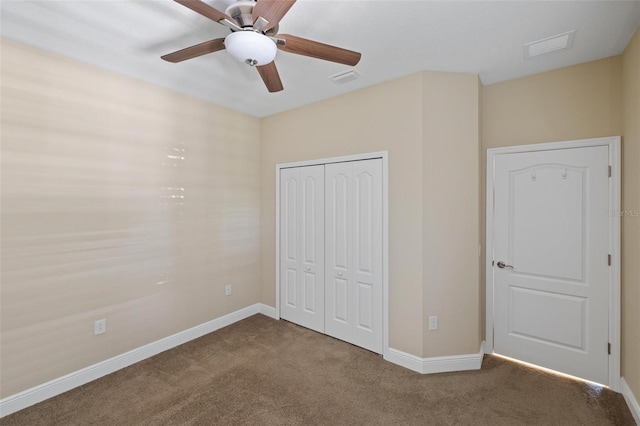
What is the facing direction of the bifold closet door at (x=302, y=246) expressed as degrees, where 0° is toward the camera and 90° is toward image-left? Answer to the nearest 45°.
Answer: approximately 45°

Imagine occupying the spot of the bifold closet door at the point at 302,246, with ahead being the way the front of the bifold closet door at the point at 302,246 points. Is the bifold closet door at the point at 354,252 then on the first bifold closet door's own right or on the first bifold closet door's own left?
on the first bifold closet door's own left

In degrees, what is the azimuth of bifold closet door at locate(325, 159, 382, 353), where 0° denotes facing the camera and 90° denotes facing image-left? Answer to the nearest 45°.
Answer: approximately 45°

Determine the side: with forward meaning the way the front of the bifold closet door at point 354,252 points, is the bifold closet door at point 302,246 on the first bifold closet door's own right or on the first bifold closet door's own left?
on the first bifold closet door's own right

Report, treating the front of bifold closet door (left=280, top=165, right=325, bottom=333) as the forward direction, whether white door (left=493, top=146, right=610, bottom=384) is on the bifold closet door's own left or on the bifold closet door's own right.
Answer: on the bifold closet door's own left

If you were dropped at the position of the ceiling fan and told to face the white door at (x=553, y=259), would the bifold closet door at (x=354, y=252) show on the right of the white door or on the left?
left
